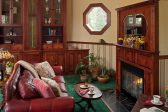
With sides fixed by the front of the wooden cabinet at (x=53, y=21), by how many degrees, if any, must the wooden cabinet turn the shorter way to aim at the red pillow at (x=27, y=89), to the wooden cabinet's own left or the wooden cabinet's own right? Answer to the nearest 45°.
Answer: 0° — it already faces it

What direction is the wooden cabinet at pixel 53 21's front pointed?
toward the camera

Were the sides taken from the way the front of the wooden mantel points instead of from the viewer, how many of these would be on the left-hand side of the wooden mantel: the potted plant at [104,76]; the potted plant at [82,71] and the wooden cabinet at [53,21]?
0

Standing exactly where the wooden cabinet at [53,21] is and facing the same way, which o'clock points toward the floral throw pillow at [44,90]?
The floral throw pillow is roughly at 12 o'clock from the wooden cabinet.

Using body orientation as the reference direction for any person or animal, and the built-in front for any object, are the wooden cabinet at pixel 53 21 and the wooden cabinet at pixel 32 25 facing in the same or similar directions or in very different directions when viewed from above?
same or similar directions

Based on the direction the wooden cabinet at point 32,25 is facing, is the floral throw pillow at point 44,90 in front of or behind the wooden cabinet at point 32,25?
in front

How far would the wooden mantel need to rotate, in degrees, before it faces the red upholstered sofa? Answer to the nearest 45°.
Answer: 0° — it already faces it

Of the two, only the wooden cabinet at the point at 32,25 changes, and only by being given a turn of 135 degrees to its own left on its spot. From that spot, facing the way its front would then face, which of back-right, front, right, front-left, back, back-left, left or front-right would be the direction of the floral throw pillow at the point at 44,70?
back-right

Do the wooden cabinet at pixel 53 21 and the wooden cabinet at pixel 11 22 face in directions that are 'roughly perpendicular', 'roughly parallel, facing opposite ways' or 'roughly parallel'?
roughly parallel

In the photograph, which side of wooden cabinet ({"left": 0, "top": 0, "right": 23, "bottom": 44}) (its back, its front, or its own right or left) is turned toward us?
front

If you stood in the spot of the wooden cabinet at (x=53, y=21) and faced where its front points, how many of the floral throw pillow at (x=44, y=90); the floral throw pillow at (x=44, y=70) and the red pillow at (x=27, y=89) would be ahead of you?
3

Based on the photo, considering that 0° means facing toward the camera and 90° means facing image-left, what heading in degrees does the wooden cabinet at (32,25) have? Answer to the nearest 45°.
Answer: approximately 0°

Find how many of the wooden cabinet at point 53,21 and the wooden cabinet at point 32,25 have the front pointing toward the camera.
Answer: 2

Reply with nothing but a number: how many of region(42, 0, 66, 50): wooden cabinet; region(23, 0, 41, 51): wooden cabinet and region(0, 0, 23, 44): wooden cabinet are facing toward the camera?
3

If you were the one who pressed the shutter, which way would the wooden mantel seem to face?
facing the viewer and to the left of the viewer
